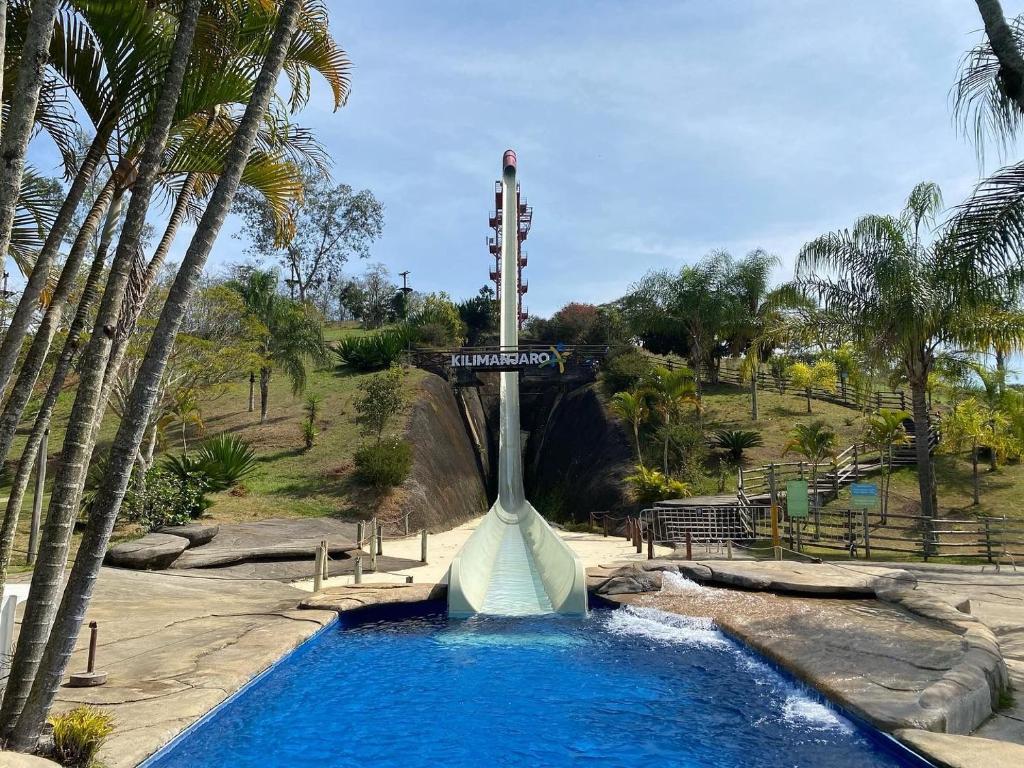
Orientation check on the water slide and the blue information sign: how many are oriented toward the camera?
2

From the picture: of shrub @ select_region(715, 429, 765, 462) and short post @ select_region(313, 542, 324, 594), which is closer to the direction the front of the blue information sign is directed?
the short post

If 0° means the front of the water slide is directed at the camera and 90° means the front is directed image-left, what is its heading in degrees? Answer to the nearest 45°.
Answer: approximately 0°

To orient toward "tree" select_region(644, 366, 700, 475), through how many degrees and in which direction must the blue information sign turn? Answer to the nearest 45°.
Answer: approximately 135° to its right

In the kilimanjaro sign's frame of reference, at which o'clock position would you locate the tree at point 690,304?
The tree is roughly at 9 o'clock from the kilimanjaro sign.

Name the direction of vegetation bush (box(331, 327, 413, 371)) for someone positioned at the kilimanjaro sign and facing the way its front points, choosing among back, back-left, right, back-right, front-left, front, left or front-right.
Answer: back-right

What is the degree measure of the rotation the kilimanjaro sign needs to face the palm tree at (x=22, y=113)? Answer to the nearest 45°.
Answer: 0° — it already faces it

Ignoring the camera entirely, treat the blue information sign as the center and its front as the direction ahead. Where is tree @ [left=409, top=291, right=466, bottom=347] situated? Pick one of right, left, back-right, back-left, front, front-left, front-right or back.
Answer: back-right

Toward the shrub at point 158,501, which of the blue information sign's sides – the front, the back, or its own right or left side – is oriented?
right

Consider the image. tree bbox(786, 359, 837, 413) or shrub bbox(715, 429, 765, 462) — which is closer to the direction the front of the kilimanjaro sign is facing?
the shrub
